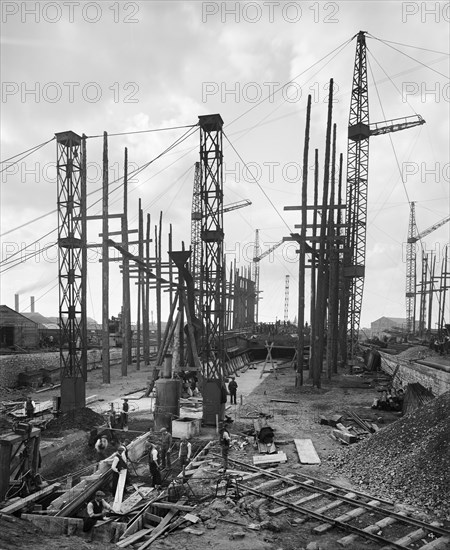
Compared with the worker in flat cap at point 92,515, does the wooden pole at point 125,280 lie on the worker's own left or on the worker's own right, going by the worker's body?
on the worker's own left

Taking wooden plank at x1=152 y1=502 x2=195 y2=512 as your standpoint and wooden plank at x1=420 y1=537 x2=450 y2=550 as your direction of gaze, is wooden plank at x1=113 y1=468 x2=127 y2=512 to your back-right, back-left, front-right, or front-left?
back-left

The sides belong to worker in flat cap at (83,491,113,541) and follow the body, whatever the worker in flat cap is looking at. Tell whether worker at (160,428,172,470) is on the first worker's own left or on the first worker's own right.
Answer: on the first worker's own left

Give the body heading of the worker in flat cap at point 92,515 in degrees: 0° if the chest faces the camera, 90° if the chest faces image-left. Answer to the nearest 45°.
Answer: approximately 315°

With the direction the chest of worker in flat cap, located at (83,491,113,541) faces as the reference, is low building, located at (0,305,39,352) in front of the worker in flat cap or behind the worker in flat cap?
behind

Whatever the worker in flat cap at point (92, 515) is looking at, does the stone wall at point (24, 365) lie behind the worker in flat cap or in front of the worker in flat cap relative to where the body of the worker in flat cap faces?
behind

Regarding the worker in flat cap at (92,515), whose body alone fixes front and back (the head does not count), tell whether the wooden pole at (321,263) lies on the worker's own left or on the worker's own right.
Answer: on the worker's own left

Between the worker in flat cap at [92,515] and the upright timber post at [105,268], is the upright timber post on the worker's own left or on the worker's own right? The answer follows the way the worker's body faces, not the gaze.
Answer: on the worker's own left
